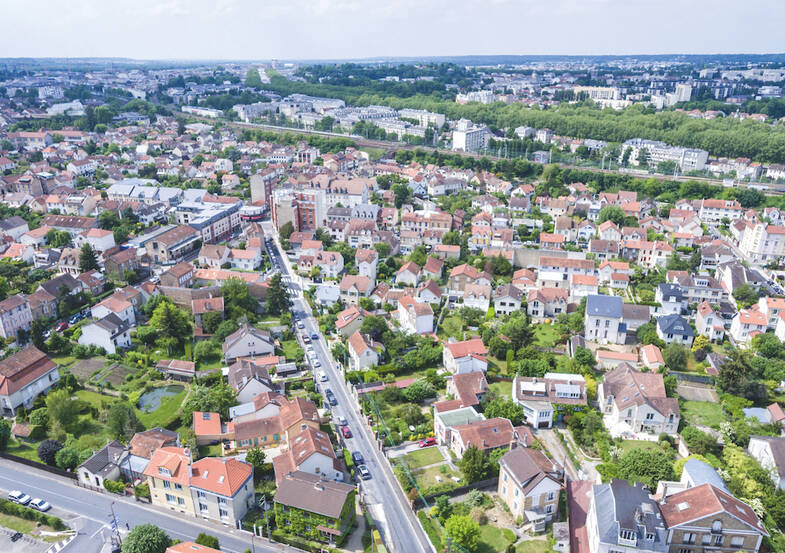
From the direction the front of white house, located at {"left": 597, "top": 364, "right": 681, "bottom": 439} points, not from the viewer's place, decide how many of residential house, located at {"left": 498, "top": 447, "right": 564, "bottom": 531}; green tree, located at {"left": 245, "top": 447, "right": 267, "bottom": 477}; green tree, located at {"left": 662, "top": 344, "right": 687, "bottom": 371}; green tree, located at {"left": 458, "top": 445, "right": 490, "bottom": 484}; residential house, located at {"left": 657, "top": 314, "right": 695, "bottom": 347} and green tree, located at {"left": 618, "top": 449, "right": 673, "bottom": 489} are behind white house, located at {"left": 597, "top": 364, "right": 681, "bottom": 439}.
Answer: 2

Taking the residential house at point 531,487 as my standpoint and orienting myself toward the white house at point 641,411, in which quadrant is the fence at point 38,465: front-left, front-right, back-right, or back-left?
back-left

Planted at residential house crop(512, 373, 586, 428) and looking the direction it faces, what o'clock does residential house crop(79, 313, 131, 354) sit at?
residential house crop(79, 313, 131, 354) is roughly at 3 o'clock from residential house crop(512, 373, 586, 428).

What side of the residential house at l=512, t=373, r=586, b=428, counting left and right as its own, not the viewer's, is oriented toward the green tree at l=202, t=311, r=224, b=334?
right

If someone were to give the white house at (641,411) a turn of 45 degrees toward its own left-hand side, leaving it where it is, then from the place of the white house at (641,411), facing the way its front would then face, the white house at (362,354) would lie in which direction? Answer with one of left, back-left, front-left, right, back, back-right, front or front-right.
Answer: back-right

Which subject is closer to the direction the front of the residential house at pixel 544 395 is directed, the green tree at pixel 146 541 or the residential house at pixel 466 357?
the green tree

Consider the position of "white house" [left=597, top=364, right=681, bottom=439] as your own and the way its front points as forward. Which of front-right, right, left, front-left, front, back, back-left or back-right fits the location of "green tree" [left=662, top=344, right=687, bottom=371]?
back

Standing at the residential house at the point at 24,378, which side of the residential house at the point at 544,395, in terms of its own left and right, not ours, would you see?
right

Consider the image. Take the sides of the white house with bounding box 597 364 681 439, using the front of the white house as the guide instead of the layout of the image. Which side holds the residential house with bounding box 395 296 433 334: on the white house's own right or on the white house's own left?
on the white house's own right

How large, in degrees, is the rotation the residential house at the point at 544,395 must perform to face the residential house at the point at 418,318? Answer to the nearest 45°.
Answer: approximately 135° to its right

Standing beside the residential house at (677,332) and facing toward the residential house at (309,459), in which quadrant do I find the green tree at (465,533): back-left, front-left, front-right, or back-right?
front-left

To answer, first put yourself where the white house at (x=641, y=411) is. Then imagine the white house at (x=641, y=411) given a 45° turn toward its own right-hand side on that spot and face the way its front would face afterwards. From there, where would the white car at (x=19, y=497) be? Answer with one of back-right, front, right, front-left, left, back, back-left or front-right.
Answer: front

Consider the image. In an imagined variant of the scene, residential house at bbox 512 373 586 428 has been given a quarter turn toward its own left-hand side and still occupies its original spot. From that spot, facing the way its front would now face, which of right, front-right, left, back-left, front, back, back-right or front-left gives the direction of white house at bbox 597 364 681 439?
front

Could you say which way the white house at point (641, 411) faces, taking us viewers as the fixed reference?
facing the viewer

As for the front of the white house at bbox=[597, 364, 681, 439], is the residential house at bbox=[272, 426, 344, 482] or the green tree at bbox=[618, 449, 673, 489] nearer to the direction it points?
the green tree

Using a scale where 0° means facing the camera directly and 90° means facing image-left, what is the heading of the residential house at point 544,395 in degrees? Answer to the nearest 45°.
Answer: approximately 0°

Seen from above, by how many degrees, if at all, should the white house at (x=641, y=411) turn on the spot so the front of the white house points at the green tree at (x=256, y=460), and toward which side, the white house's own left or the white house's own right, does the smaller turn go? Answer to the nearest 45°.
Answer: approximately 45° to the white house's own right

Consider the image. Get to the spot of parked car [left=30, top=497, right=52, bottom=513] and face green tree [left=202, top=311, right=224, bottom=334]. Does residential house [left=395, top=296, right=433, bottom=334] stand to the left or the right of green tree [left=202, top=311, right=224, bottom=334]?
right

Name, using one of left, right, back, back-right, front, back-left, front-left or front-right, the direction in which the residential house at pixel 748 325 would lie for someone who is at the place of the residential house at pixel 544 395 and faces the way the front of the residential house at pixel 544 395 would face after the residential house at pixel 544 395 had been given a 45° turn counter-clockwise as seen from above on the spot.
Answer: left

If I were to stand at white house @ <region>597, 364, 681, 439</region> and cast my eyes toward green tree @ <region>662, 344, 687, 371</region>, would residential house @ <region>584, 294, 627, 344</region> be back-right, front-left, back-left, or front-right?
front-left
